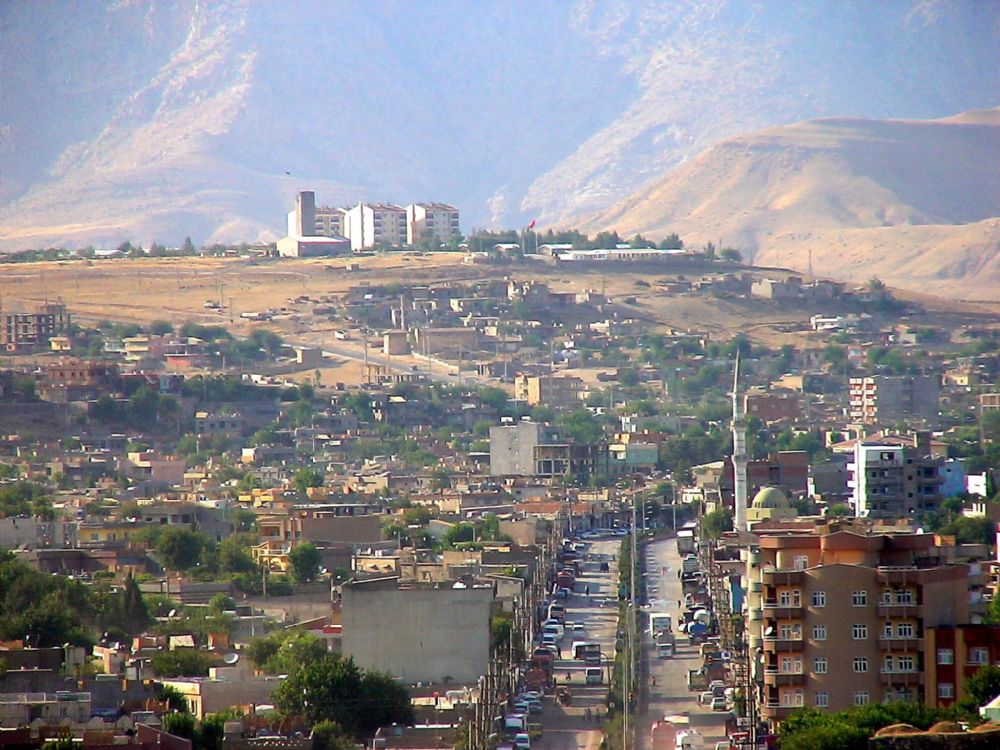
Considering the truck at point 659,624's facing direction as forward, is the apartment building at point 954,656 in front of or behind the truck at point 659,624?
behind

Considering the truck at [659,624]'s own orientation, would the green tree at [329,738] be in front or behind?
behind

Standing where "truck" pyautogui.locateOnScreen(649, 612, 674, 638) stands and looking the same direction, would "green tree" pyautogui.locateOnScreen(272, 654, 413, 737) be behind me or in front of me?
behind

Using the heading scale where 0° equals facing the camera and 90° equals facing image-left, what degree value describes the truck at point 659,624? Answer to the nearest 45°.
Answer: approximately 180°

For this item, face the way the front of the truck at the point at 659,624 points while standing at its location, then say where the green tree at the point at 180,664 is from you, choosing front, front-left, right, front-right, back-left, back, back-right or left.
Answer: back-left
